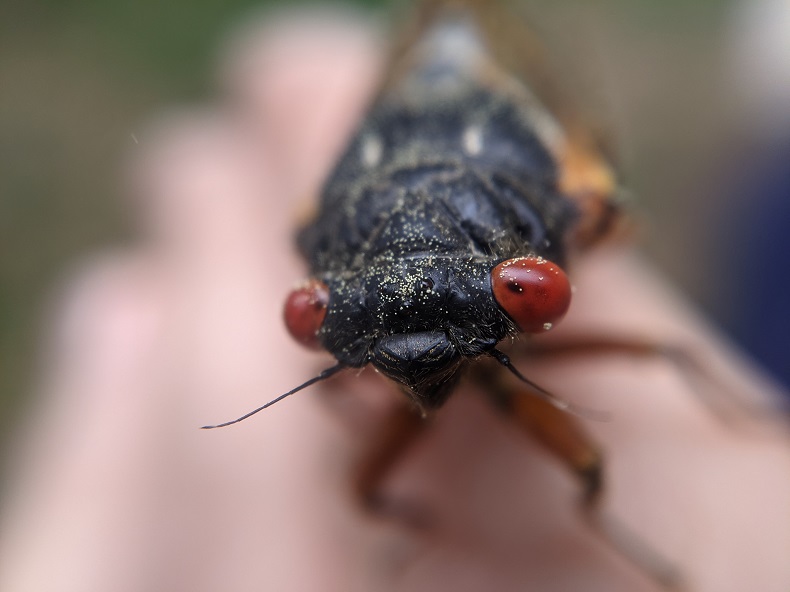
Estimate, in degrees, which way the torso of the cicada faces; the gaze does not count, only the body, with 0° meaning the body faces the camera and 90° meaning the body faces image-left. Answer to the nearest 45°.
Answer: approximately 0°
